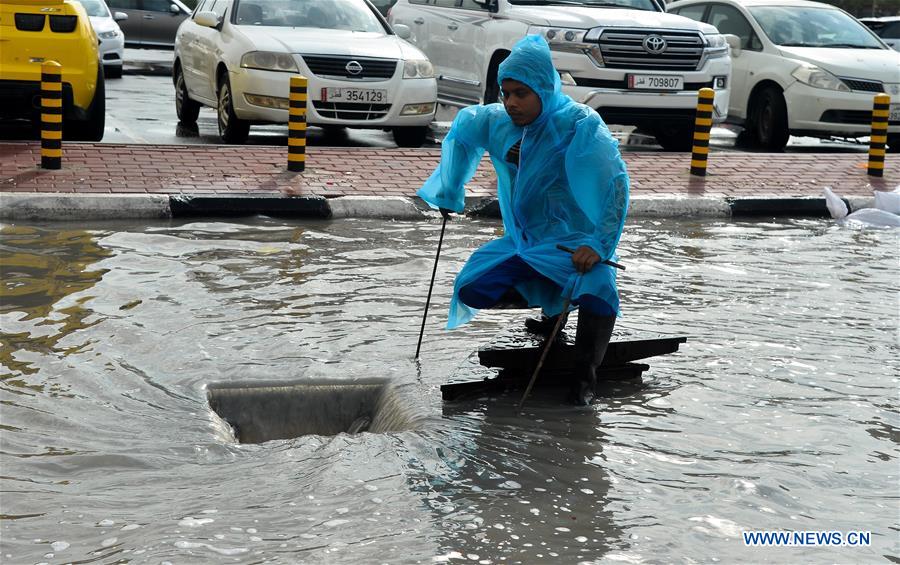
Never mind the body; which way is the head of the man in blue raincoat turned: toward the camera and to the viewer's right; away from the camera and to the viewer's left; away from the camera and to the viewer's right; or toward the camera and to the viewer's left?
toward the camera and to the viewer's left

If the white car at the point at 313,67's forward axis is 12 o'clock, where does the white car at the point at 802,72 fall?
the white car at the point at 802,72 is roughly at 10 o'clock from the white car at the point at 313,67.

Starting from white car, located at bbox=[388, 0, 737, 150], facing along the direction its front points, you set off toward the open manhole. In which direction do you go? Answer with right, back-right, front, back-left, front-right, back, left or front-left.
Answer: front-right

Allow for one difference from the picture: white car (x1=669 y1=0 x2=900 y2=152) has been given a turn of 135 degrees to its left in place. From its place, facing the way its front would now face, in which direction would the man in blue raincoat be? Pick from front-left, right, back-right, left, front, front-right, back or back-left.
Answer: back

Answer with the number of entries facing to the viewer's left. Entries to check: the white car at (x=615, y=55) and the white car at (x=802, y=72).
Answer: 0

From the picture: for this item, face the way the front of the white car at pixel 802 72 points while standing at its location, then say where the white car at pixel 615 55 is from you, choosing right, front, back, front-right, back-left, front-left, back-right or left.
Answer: right

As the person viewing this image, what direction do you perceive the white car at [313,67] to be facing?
facing the viewer and to the right of the viewer

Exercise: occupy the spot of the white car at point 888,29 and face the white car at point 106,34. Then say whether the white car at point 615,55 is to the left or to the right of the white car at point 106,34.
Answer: left

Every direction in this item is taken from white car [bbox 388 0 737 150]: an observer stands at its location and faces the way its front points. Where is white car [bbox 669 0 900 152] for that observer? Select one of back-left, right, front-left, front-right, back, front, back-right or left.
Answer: left

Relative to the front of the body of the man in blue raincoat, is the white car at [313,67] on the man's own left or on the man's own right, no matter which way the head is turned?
on the man's own right

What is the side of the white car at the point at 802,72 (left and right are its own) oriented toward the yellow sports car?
right

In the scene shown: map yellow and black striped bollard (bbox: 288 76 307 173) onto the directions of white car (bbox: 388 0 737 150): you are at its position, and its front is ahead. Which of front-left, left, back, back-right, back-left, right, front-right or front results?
right

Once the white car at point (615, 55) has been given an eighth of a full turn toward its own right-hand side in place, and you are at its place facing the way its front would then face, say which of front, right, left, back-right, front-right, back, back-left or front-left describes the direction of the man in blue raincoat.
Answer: front

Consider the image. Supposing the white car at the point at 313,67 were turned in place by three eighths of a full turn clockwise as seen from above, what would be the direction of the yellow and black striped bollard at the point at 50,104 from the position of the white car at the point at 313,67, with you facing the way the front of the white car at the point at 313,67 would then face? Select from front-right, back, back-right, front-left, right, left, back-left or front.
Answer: front-left

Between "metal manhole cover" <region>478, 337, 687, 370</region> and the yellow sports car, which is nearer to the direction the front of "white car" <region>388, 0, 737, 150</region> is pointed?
the metal manhole cover

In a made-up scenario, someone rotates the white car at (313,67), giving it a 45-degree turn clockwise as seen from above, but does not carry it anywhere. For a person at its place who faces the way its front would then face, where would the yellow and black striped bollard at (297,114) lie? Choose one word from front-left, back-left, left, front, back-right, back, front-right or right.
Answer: front

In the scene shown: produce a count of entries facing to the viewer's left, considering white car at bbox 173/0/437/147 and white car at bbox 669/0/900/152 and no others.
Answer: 0
